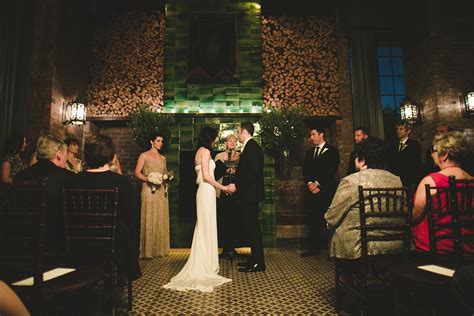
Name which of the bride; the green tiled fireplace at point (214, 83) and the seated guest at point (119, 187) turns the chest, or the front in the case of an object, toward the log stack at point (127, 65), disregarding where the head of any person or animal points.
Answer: the seated guest

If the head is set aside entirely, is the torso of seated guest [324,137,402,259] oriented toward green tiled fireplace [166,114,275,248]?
yes

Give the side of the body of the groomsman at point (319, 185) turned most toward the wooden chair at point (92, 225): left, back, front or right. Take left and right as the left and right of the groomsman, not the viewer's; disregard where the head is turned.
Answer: front

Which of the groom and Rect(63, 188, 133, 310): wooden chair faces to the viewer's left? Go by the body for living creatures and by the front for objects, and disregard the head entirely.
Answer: the groom

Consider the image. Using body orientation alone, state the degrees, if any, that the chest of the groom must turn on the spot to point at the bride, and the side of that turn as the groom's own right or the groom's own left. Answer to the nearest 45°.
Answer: approximately 45° to the groom's own left

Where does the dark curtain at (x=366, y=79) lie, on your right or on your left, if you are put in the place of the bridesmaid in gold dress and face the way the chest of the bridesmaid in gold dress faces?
on your left

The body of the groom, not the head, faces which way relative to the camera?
to the viewer's left

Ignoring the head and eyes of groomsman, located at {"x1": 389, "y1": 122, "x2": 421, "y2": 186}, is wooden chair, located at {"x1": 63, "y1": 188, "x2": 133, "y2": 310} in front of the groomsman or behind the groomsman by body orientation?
in front

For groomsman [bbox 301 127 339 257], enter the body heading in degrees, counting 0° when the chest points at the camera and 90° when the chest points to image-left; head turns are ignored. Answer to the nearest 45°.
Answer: approximately 45°

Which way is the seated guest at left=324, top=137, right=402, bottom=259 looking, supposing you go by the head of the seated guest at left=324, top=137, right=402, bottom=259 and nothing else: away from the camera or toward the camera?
away from the camera

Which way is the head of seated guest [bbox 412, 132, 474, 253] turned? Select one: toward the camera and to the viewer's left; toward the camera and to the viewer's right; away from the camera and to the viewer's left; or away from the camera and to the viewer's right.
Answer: away from the camera and to the viewer's left

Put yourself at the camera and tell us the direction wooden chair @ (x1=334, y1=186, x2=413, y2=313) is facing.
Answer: facing away from the viewer and to the left of the viewer

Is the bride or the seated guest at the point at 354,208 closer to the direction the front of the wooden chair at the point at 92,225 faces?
the bride

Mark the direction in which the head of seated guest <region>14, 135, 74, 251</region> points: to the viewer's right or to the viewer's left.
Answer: to the viewer's right

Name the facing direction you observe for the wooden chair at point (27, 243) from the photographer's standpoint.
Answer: facing away from the viewer and to the right of the viewer

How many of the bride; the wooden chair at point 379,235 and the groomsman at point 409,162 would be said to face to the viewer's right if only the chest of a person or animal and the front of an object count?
1
